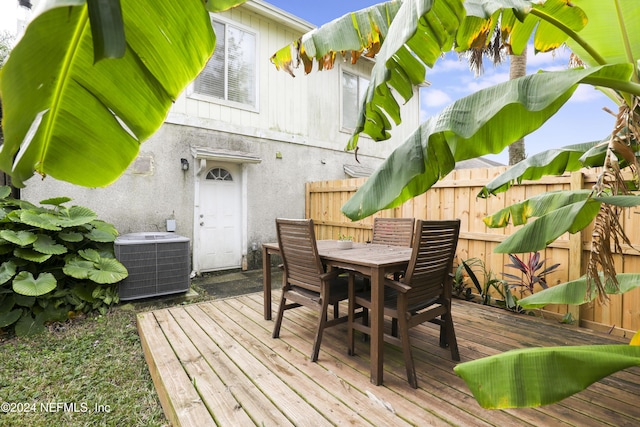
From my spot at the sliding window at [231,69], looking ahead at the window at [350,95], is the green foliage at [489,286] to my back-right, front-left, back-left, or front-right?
front-right

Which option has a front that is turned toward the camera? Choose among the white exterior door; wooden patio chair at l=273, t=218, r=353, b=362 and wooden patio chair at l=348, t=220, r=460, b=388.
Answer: the white exterior door

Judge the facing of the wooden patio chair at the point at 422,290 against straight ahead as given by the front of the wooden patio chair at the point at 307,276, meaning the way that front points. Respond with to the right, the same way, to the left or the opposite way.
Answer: to the left

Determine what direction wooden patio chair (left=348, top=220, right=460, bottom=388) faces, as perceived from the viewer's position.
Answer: facing away from the viewer and to the left of the viewer

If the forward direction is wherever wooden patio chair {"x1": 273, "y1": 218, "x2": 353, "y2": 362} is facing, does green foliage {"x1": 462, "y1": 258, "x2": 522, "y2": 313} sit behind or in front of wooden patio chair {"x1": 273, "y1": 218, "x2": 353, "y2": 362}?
in front

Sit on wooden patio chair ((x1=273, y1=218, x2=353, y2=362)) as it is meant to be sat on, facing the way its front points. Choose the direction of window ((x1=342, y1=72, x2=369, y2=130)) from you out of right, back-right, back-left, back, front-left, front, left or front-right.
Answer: front-left

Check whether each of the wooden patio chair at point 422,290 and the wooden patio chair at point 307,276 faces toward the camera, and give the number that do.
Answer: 0

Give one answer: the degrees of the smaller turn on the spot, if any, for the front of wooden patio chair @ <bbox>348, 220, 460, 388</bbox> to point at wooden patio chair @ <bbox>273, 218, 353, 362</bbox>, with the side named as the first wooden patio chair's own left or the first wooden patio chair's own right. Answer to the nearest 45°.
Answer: approximately 45° to the first wooden patio chair's own left

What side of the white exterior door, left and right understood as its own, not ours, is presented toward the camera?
front

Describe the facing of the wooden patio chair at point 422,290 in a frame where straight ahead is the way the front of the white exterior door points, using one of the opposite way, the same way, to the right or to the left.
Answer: the opposite way

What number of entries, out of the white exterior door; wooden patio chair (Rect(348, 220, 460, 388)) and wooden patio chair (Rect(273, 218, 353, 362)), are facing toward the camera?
1

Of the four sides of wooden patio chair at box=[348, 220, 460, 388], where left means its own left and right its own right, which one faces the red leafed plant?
right

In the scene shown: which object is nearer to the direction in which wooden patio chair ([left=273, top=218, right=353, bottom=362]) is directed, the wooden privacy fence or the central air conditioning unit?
the wooden privacy fence

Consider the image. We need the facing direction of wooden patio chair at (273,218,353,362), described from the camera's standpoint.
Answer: facing away from the viewer and to the right of the viewer

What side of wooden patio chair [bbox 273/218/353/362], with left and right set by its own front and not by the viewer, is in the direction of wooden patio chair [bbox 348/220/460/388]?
right
